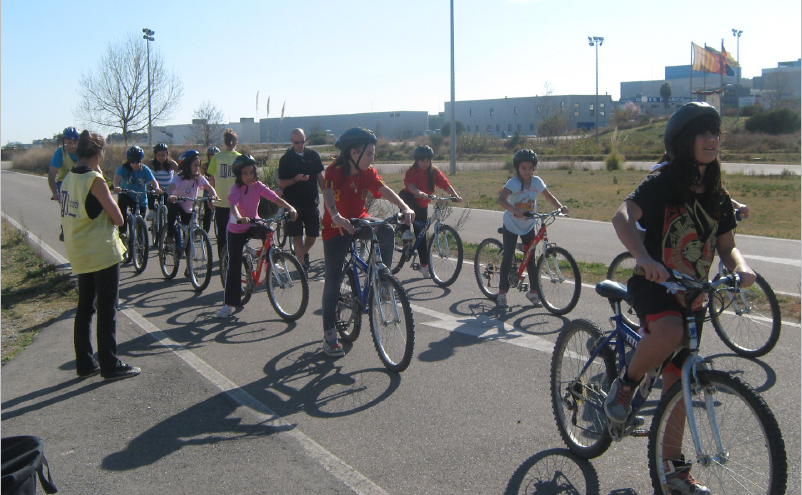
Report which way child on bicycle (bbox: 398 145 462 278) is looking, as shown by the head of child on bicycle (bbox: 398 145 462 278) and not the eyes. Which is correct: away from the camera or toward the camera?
toward the camera

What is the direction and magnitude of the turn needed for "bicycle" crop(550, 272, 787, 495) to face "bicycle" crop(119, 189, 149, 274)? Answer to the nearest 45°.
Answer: approximately 180°

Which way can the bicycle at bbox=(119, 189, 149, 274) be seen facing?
toward the camera

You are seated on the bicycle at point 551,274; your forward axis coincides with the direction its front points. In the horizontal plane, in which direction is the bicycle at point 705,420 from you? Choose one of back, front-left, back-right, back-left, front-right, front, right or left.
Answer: front-right

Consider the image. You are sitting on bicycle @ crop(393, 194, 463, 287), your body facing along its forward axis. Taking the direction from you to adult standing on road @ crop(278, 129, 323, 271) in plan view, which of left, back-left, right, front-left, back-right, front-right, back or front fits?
back-right

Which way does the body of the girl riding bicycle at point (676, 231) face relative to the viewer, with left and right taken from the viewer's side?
facing the viewer and to the right of the viewer

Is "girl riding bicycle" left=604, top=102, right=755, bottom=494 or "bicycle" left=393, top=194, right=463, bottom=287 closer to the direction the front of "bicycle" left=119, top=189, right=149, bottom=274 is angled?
the girl riding bicycle

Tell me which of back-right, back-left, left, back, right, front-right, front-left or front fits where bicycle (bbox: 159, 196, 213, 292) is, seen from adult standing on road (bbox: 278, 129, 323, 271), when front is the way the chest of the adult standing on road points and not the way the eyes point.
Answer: right

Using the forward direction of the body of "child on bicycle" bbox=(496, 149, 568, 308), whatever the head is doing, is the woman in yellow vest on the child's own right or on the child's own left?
on the child's own right

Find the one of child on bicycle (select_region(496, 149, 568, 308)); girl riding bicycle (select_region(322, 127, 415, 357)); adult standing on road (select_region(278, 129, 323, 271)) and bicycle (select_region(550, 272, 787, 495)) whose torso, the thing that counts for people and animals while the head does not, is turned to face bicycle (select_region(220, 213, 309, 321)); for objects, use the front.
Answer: the adult standing on road

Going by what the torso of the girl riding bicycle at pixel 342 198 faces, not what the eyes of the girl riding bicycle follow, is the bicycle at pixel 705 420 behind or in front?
in front

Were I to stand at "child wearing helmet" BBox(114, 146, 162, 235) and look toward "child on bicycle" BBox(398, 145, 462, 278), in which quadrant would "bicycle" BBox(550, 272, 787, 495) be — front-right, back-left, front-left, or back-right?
front-right

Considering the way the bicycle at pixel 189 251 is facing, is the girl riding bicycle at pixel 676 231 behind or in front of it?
in front

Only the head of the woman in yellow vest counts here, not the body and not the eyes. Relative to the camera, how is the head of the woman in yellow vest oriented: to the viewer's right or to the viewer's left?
to the viewer's right

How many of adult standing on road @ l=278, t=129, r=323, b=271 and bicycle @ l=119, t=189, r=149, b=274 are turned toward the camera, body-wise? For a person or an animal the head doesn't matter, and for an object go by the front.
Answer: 2

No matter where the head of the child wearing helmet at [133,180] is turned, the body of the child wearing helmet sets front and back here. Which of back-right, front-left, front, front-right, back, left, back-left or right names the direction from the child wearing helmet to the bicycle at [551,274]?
front-left

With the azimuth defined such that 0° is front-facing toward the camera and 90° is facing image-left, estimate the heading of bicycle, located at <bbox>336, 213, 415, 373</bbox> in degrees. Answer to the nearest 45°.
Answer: approximately 315°

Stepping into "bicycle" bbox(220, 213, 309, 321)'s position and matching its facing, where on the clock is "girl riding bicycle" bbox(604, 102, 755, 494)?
The girl riding bicycle is roughly at 1 o'clock from the bicycle.
